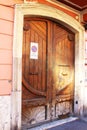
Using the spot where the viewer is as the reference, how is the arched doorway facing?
facing the viewer and to the right of the viewer
